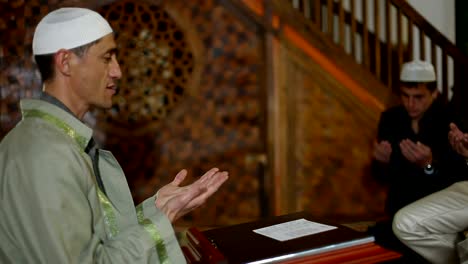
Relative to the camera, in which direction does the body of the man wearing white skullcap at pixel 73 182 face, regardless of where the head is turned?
to the viewer's right

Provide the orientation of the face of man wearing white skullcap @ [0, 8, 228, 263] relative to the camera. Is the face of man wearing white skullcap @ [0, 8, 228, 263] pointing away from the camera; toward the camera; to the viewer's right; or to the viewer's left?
to the viewer's right

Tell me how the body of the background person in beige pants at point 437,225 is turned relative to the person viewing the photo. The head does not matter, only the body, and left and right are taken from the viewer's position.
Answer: facing to the left of the viewer

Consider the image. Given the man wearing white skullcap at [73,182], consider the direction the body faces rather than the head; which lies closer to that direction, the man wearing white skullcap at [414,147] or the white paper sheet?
the white paper sheet

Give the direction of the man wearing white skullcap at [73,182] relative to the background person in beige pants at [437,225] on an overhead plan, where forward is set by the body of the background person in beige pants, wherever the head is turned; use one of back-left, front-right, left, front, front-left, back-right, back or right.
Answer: front-left

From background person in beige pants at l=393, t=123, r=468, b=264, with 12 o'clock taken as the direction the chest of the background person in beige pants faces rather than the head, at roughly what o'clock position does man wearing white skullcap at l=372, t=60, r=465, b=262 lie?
The man wearing white skullcap is roughly at 3 o'clock from the background person in beige pants.

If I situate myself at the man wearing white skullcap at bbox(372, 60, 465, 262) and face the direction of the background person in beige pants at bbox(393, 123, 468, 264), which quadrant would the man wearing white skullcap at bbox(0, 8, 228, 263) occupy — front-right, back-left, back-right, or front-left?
front-right

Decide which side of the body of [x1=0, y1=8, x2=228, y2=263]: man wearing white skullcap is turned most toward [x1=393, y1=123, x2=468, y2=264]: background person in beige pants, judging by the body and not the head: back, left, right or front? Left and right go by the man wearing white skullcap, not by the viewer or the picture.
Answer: front

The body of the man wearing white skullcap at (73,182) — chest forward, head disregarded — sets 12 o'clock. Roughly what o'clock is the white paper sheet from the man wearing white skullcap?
The white paper sheet is roughly at 12 o'clock from the man wearing white skullcap.

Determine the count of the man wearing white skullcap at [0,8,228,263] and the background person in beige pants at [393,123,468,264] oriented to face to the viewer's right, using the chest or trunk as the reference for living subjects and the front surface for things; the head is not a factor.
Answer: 1

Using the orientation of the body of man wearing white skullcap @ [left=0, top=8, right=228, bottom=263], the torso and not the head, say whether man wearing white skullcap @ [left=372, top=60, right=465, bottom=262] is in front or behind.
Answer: in front
